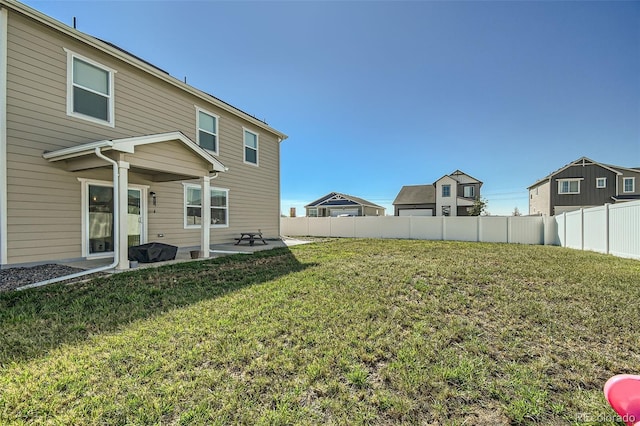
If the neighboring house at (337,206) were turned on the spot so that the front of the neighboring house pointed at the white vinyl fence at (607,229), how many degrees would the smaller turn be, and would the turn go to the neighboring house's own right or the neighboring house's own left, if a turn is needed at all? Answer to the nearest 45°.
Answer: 0° — it already faces it

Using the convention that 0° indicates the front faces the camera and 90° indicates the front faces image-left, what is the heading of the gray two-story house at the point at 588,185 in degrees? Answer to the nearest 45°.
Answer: approximately 0°

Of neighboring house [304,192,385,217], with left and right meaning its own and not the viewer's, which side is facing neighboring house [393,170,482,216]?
left

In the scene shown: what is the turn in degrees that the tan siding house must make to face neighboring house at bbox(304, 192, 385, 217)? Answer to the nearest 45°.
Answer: approximately 90° to its right

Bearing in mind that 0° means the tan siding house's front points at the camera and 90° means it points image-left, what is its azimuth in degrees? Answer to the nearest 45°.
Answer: approximately 135°

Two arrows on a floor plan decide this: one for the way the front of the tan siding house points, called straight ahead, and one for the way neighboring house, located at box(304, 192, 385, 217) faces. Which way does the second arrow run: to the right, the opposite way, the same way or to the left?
to the left

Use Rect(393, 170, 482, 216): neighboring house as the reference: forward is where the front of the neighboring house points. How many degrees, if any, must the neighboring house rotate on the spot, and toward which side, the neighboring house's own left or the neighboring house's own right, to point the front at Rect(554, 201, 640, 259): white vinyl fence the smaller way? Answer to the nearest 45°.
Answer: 0° — it already faces it

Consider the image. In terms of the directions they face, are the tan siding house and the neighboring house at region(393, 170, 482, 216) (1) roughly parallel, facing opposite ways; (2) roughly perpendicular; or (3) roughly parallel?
roughly perpendicular

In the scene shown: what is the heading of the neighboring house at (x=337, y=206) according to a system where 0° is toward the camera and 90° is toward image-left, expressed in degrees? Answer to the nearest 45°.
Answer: approximately 0°

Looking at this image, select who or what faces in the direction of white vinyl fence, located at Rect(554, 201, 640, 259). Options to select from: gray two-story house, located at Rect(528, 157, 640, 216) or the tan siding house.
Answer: the gray two-story house
